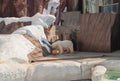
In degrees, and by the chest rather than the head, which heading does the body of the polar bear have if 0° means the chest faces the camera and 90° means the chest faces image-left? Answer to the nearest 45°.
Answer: approximately 90°

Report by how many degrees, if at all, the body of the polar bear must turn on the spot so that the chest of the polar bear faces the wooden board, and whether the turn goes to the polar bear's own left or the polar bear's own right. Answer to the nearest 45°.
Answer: approximately 180°
